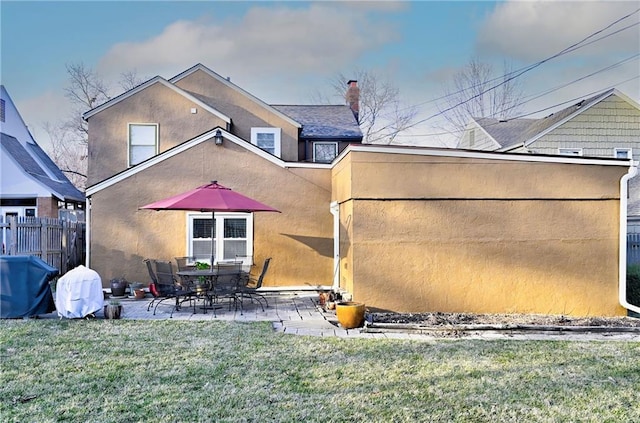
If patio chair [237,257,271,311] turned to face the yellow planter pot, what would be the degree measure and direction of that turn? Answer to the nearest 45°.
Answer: approximately 135° to its left

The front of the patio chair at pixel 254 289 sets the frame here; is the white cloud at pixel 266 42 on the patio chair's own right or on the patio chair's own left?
on the patio chair's own right

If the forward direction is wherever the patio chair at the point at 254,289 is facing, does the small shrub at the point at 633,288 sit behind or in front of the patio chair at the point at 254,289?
behind

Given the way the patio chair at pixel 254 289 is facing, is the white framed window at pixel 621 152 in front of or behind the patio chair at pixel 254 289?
behind

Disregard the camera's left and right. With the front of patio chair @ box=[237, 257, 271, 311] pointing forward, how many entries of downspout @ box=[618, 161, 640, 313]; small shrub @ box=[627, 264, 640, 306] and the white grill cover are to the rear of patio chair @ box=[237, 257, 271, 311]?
2

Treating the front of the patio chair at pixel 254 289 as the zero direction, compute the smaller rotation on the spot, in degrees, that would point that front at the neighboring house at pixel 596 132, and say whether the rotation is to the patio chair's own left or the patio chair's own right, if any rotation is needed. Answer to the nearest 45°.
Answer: approximately 135° to the patio chair's own right

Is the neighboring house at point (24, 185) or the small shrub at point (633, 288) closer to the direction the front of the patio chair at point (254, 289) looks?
the neighboring house

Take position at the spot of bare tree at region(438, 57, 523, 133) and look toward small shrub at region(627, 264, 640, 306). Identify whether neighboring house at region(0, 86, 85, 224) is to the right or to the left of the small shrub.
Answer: right

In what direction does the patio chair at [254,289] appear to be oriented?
to the viewer's left
